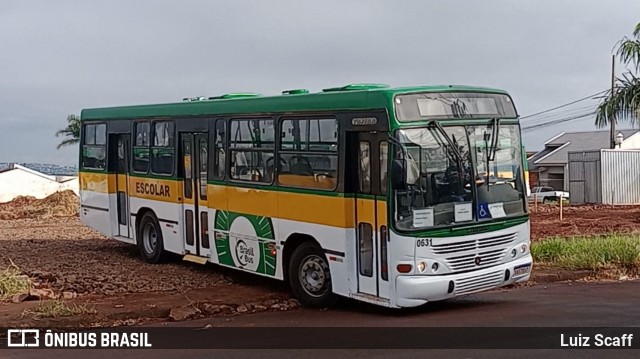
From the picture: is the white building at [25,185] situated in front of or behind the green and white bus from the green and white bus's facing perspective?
behind
